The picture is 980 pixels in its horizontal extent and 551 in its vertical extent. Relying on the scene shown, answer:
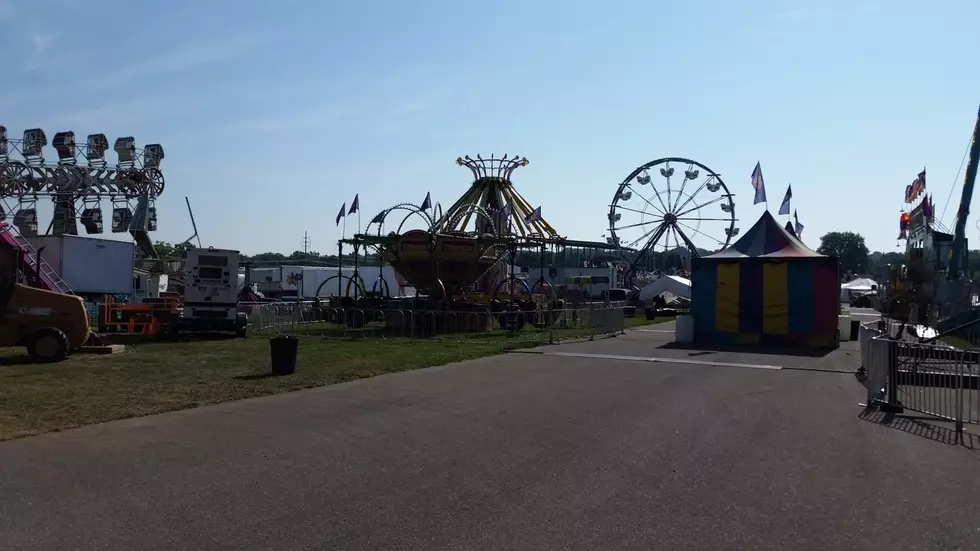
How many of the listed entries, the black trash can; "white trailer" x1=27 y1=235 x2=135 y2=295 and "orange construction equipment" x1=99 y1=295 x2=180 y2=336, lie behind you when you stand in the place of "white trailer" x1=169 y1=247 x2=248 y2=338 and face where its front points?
1

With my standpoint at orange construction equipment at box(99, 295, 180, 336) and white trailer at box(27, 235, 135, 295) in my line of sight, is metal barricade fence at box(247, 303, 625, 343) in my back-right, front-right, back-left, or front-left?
back-right
